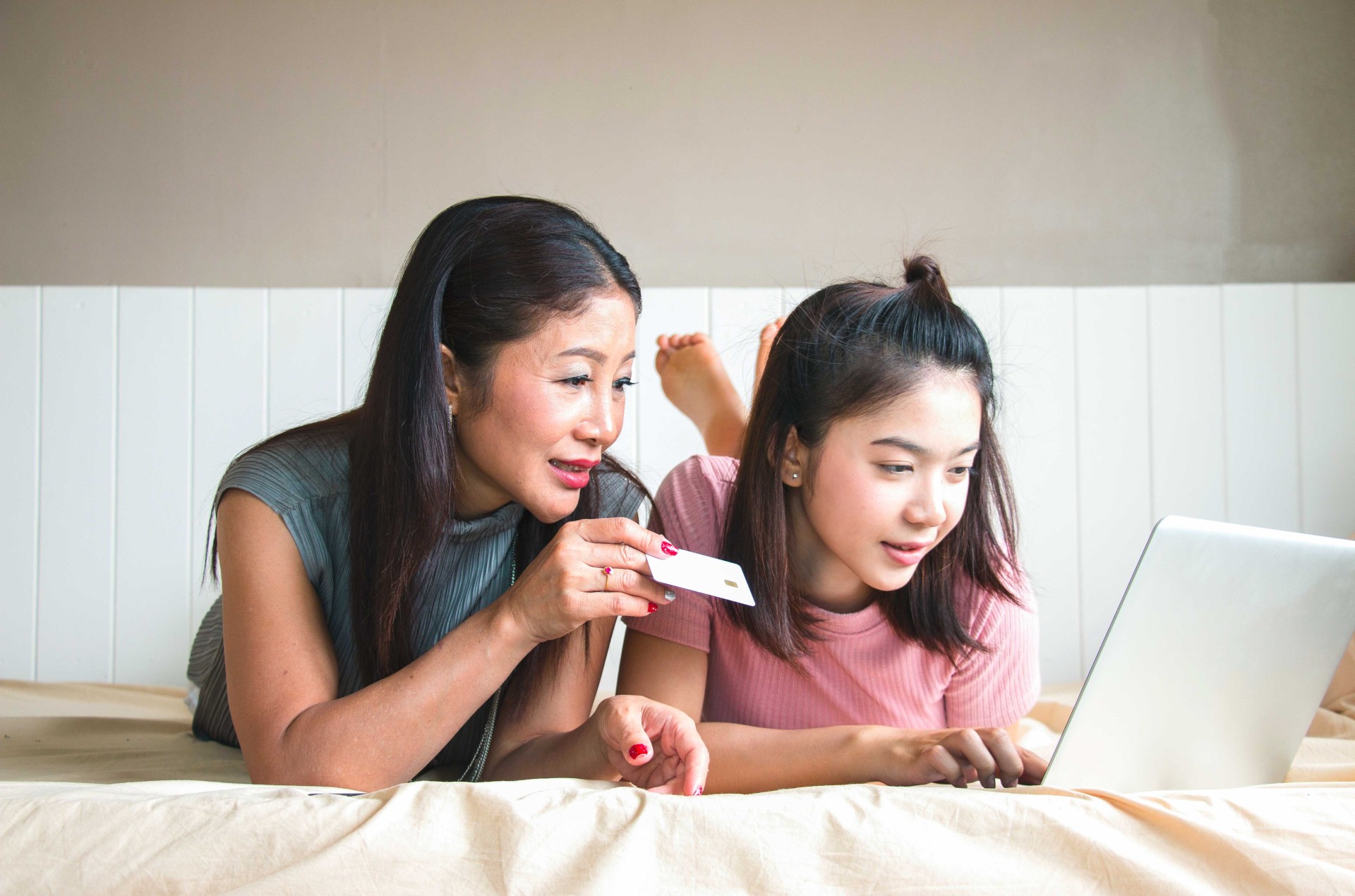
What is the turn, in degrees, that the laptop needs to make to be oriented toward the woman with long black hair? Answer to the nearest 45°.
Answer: approximately 45° to its left

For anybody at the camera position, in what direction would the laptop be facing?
facing away from the viewer and to the left of the viewer
